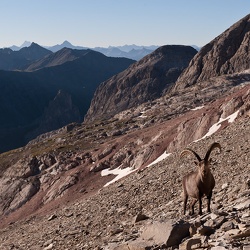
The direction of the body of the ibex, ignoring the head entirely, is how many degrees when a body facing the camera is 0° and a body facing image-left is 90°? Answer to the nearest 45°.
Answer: approximately 315°
